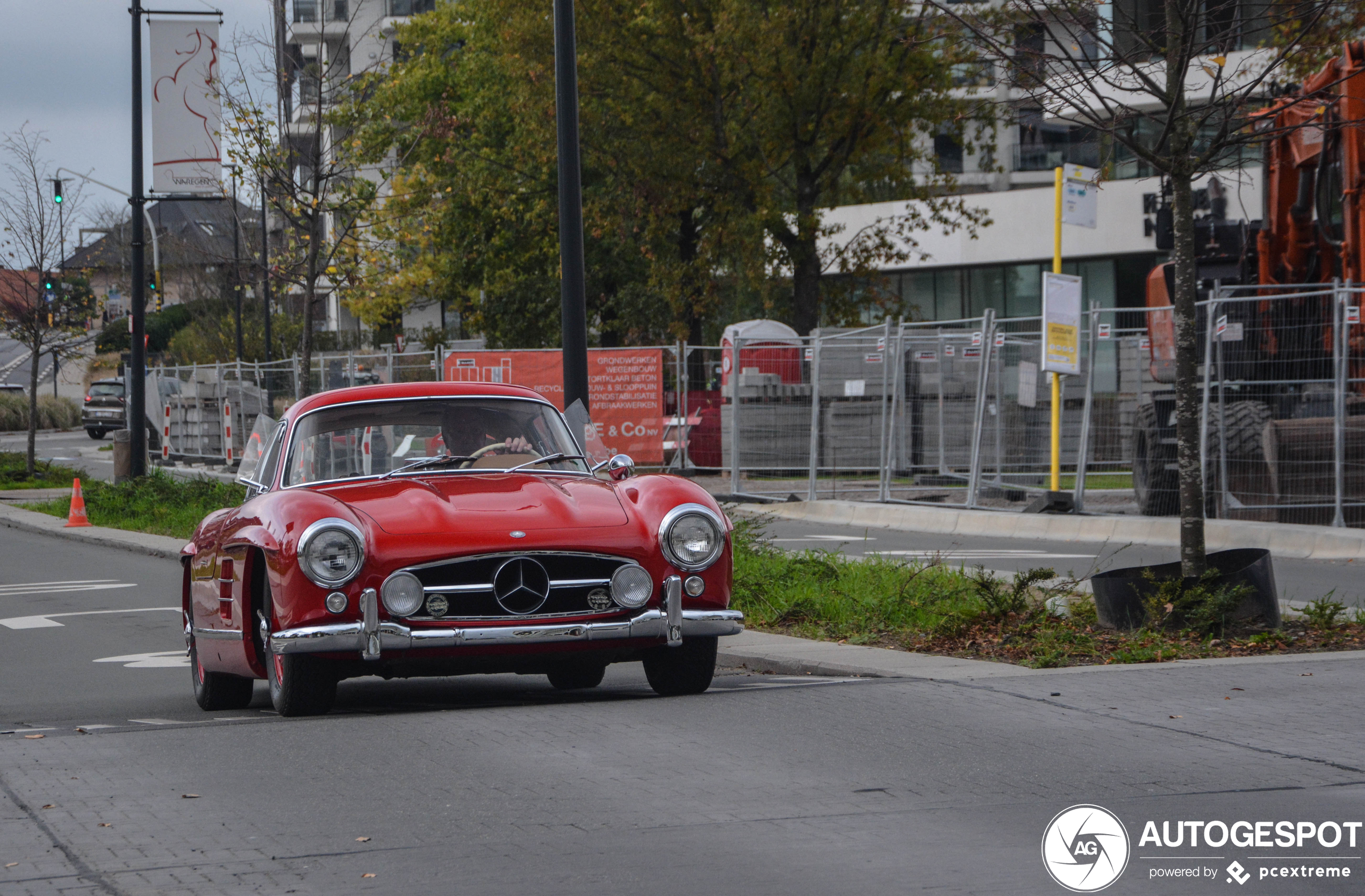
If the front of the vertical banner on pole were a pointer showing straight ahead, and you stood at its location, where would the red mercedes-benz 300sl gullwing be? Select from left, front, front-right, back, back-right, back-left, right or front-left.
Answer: front

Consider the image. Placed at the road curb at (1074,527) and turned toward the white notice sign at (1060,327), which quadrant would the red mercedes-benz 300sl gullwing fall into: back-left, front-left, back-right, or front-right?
back-left

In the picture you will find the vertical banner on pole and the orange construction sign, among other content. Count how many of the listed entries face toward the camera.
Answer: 2

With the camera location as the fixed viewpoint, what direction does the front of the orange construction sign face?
facing the viewer

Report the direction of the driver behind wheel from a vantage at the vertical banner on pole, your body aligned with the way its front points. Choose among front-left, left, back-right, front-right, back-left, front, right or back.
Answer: front

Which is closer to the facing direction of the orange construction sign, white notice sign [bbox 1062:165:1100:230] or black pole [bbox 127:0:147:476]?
the white notice sign

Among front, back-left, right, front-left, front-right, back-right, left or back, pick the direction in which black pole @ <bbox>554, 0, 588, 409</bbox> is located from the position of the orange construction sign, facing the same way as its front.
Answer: front

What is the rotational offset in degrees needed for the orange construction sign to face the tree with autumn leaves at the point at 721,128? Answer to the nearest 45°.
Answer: approximately 180°

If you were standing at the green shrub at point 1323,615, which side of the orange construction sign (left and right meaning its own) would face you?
front

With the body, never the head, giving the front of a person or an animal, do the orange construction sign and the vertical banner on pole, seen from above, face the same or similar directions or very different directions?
same or similar directions

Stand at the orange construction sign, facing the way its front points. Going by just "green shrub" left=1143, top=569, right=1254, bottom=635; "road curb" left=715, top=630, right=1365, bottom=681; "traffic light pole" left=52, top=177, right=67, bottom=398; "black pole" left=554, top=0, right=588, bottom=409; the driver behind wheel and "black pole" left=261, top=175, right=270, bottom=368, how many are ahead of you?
4

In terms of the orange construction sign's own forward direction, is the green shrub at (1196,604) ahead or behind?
ahead

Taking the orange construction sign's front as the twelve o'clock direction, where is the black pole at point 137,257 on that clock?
The black pole is roughly at 3 o'clock from the orange construction sign.

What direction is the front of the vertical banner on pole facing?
toward the camera
